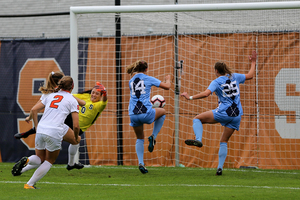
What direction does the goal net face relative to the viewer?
toward the camera

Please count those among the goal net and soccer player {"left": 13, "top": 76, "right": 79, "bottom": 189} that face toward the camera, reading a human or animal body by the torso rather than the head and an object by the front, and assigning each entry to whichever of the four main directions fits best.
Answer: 1

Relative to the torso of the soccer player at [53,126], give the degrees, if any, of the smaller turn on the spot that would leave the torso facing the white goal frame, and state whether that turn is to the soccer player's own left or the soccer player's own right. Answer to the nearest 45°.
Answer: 0° — they already face it

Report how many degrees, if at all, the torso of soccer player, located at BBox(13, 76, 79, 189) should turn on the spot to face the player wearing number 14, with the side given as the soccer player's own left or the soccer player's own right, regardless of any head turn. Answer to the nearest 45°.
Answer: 0° — they already face them

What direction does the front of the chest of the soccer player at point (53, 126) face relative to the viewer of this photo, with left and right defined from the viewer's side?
facing away from the viewer and to the right of the viewer
